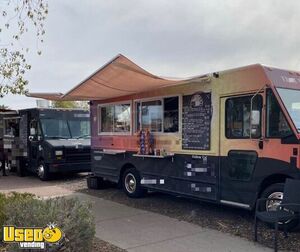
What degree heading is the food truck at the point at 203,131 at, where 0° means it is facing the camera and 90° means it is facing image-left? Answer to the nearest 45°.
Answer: approximately 315°

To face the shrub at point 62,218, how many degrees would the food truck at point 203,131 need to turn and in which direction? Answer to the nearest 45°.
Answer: approximately 90° to its right

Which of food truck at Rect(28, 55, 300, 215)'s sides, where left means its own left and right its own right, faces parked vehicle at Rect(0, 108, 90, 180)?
back

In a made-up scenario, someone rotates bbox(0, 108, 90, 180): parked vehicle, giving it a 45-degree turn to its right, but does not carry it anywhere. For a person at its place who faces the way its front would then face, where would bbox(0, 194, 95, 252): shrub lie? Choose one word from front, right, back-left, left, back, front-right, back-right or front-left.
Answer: front

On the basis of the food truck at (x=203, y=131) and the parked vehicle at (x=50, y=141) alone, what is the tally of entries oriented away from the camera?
0

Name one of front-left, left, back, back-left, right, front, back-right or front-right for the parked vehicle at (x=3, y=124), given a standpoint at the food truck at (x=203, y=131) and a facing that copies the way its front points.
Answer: back
